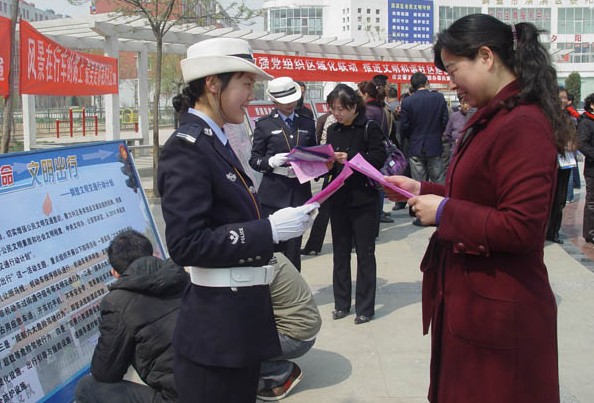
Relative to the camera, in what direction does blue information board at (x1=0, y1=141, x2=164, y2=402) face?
facing the viewer and to the right of the viewer

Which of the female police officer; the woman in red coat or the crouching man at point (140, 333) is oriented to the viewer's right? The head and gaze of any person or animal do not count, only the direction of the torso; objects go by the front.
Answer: the female police officer

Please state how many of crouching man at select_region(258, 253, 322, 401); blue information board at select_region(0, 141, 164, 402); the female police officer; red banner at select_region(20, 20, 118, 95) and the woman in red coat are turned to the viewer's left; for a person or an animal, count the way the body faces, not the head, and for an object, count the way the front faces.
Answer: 2

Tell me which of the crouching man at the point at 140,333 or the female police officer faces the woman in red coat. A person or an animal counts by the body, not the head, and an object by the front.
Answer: the female police officer

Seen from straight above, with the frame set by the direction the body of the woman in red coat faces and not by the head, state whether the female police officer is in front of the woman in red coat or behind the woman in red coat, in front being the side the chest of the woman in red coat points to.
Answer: in front

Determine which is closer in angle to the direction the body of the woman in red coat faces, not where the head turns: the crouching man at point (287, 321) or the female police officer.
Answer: the female police officer

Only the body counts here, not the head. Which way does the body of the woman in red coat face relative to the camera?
to the viewer's left

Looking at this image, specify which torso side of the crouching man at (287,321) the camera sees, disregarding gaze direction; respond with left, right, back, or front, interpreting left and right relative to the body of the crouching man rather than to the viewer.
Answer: left

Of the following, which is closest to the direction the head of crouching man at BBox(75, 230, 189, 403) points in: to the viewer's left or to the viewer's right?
to the viewer's left

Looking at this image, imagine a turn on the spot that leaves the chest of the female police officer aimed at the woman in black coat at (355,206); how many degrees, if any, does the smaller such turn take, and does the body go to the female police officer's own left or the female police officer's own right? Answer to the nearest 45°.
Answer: approximately 90° to the female police officer's own left

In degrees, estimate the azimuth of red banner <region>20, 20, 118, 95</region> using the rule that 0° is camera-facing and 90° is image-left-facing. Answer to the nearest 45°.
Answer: approximately 315°

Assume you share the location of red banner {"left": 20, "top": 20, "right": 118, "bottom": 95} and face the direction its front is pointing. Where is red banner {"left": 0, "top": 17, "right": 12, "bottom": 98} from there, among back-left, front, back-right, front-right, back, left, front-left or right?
front-right

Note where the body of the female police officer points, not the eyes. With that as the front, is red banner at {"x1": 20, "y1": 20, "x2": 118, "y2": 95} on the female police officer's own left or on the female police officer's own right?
on the female police officer's own left

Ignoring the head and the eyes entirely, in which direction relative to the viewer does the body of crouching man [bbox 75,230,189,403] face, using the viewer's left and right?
facing away from the viewer and to the left of the viewer

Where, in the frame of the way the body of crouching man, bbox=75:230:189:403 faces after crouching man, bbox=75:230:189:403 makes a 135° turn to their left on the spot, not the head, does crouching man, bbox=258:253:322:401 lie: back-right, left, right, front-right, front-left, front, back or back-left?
back-left

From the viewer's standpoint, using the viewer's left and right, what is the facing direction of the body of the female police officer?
facing to the right of the viewer

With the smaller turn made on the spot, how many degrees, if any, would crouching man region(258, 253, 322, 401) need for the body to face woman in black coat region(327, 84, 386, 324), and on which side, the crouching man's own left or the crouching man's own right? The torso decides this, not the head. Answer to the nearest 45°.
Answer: approximately 90° to the crouching man's own right

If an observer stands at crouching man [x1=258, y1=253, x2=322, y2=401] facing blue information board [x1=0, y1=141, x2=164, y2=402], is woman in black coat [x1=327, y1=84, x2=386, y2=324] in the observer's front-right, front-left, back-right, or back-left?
back-right
